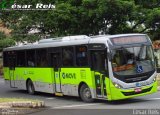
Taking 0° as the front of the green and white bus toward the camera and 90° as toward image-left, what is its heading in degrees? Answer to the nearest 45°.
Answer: approximately 315°
